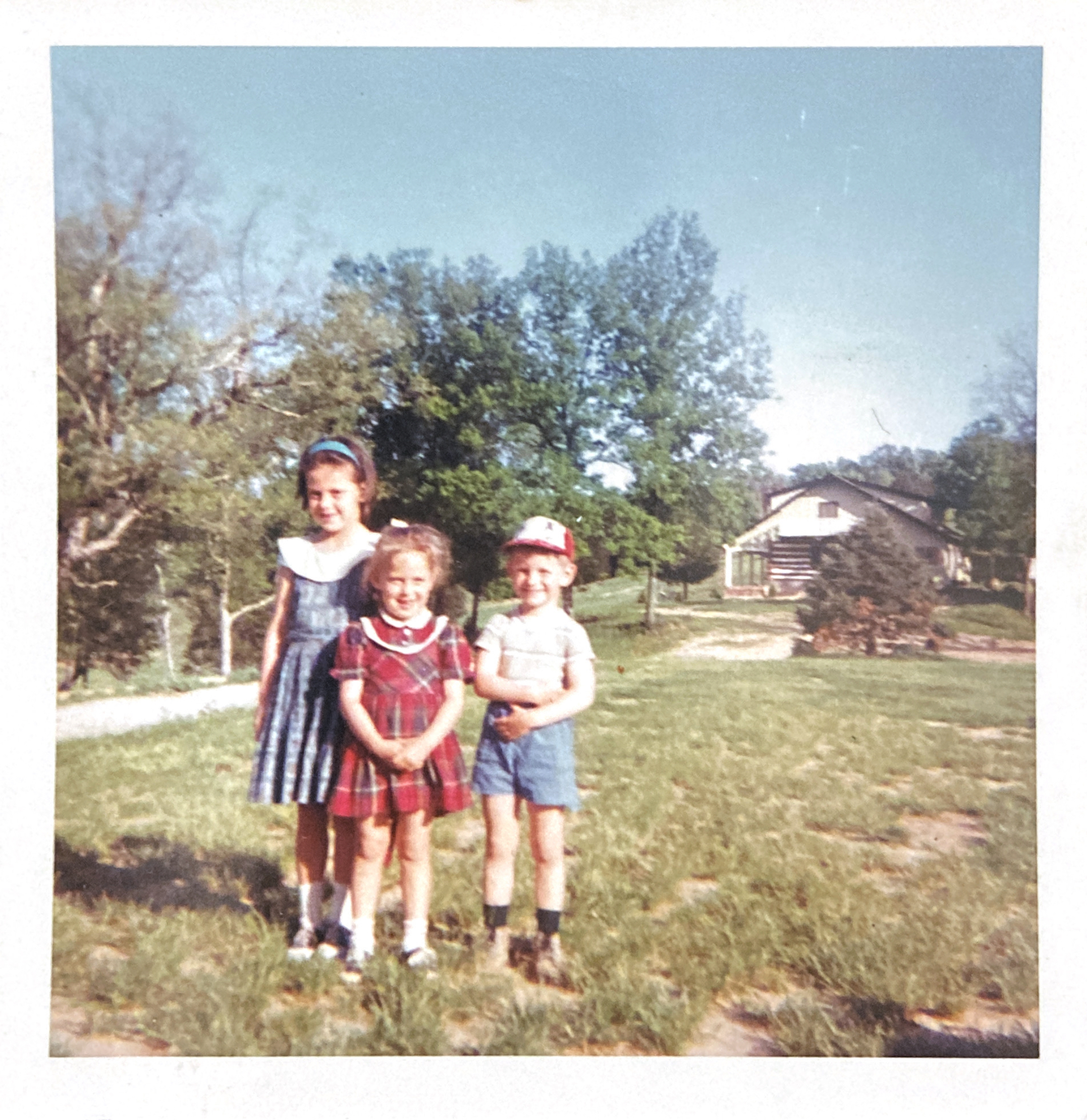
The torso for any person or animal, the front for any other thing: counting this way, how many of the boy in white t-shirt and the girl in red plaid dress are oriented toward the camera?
2

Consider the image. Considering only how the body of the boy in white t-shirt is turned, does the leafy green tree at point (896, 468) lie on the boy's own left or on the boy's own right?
on the boy's own left

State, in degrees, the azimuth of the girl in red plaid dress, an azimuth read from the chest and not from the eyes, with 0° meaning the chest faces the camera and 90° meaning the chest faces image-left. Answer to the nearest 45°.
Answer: approximately 0°

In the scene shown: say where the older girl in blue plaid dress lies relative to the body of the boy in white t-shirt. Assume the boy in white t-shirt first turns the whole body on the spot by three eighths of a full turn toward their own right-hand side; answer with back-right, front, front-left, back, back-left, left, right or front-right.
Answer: front-left
